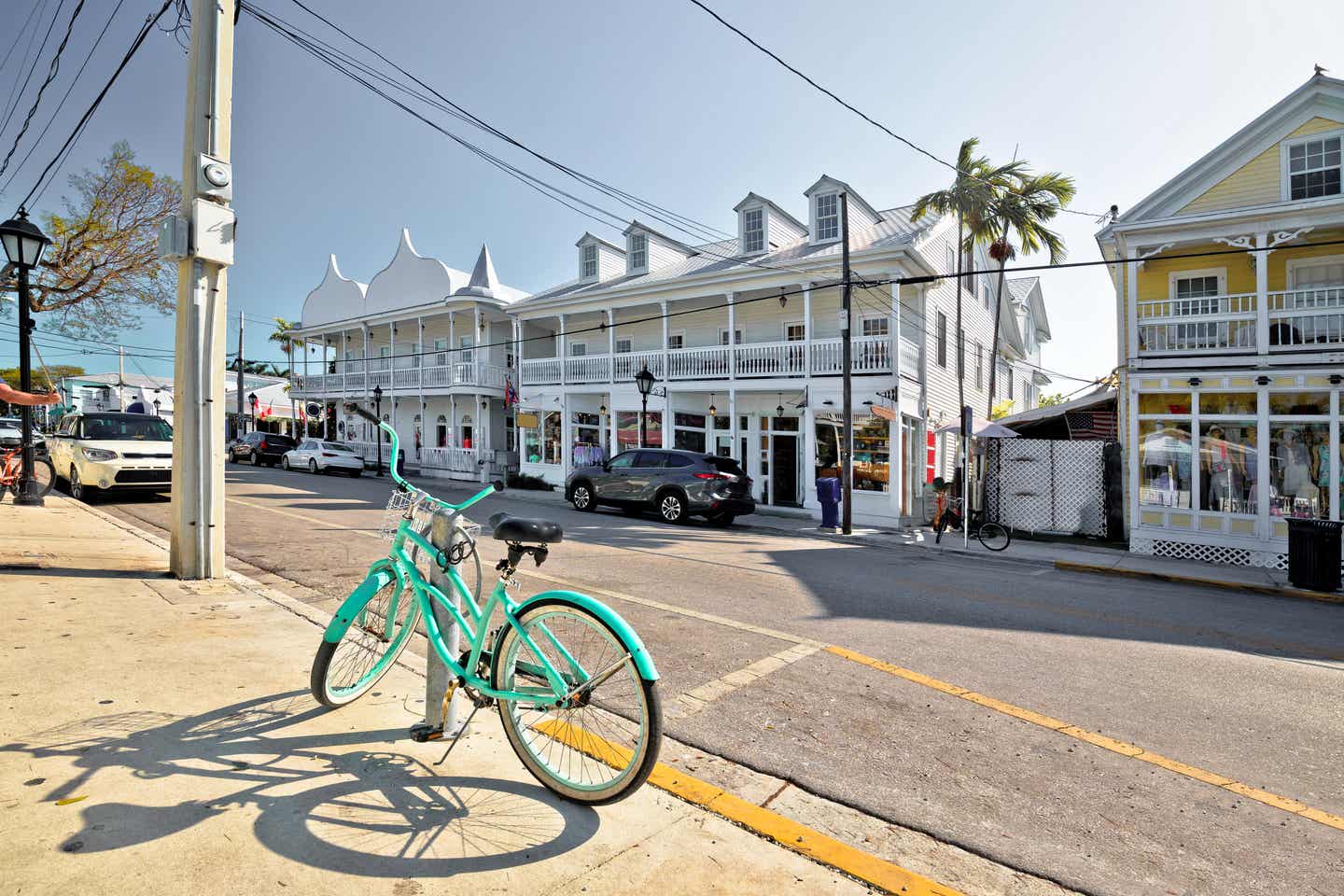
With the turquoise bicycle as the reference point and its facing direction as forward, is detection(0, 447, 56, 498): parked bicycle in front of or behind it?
in front

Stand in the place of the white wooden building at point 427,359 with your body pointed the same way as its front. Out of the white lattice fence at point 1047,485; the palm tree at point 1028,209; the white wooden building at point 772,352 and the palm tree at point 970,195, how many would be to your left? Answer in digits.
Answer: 4

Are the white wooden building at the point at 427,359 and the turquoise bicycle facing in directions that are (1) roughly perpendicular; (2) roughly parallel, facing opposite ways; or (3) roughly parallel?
roughly perpendicular

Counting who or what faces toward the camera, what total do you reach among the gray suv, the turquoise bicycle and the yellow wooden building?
1

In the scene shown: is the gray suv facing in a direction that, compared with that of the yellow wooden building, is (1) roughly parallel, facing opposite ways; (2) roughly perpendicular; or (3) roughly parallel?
roughly perpendicular

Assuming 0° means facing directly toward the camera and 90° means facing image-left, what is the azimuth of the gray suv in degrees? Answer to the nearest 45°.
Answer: approximately 135°

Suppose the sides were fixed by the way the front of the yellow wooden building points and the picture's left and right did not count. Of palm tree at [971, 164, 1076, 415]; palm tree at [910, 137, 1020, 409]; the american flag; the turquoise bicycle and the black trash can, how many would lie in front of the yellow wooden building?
2

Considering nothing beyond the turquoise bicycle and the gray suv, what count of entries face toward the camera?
0

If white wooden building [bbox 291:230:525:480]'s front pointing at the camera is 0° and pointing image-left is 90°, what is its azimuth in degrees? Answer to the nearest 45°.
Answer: approximately 45°

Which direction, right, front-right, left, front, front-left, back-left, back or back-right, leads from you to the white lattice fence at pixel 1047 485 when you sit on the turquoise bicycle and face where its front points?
right

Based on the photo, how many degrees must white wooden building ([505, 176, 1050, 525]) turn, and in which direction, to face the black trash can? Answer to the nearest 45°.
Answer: approximately 90° to its left

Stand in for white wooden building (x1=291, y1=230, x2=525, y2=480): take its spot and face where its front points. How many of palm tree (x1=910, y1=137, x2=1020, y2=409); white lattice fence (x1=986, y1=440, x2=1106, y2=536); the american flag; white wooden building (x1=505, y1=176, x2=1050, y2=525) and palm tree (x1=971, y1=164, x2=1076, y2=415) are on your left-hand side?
5

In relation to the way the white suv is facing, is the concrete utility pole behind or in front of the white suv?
in front

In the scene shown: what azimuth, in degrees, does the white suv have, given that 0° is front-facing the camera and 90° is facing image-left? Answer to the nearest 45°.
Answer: approximately 315°
